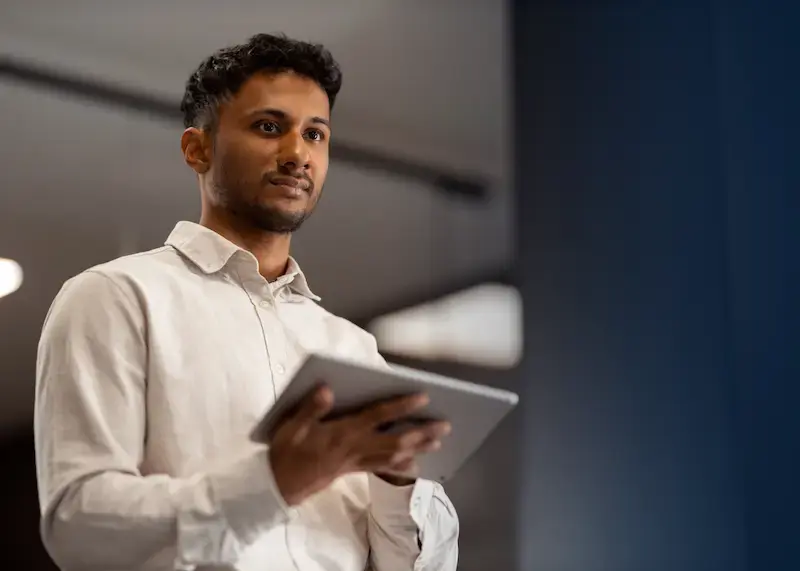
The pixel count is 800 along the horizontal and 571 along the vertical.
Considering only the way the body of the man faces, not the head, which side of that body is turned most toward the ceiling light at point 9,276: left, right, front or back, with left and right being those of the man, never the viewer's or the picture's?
back

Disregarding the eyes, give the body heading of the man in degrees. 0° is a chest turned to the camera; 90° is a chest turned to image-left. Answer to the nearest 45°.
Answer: approximately 315°

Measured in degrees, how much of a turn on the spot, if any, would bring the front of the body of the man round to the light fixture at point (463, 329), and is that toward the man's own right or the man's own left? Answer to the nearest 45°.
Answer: approximately 90° to the man's own left
